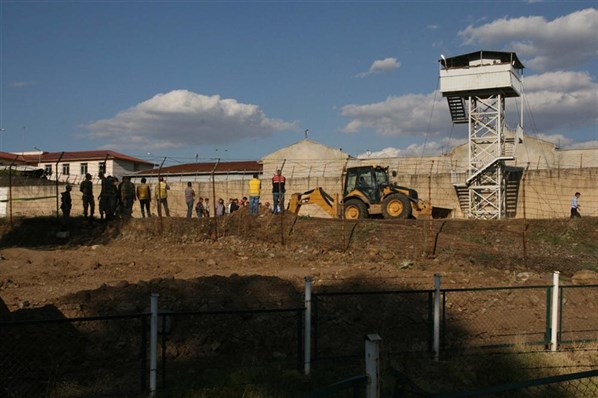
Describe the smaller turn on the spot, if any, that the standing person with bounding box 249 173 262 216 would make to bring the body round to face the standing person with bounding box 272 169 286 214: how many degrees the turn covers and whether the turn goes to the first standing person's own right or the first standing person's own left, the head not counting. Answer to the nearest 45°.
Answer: approximately 90° to the first standing person's own right

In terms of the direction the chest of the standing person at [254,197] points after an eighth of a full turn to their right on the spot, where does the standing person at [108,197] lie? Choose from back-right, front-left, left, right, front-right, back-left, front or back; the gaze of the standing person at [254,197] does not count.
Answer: back-left

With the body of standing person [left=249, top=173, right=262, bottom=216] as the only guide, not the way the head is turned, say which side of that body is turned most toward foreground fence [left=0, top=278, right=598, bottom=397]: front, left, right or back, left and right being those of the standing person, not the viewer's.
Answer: back

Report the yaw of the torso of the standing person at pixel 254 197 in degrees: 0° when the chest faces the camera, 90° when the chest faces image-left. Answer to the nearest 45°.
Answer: approximately 180°

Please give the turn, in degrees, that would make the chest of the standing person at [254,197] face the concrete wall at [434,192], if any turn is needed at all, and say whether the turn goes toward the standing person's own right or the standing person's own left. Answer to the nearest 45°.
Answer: approximately 45° to the standing person's own right

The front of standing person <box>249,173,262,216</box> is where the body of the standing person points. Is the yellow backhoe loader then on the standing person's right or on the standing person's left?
on the standing person's right

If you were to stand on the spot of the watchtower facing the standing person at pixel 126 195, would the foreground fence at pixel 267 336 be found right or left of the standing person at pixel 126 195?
left

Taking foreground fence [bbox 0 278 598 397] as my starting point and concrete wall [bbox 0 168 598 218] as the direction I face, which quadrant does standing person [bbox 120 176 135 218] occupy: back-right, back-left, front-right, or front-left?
front-left

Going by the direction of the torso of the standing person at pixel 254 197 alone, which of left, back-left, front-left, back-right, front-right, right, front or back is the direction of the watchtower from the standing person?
front-right

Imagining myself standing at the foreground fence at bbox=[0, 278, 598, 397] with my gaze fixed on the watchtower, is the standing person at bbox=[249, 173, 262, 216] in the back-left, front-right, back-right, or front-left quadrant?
front-left

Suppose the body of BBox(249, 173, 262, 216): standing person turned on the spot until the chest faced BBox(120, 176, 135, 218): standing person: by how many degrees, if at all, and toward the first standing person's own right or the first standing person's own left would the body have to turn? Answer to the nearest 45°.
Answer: approximately 90° to the first standing person's own left
